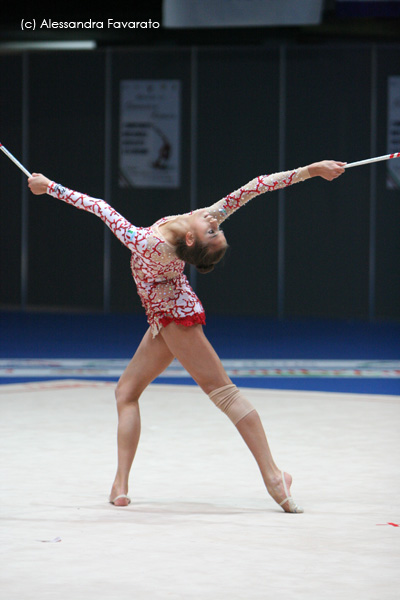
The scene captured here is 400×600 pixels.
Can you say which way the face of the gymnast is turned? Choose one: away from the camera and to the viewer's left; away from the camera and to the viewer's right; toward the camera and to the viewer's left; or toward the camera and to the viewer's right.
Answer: toward the camera and to the viewer's right

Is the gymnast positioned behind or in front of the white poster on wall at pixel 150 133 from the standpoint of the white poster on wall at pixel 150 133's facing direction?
in front

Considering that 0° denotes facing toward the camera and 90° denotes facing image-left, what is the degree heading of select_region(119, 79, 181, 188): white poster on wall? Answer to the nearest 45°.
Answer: approximately 0°

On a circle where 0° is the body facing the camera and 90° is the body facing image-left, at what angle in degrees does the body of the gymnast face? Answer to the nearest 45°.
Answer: approximately 45°

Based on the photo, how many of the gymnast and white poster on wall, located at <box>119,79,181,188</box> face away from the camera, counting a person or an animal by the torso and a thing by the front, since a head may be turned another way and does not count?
0

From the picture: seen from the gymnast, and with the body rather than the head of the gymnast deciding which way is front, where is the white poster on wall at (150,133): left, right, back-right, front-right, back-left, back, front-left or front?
back-right
